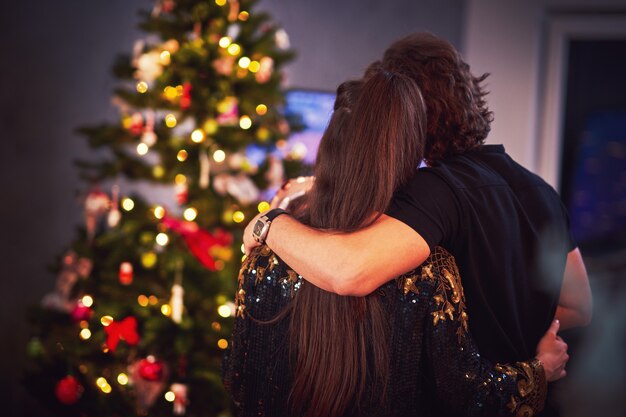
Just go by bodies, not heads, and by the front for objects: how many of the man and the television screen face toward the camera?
1

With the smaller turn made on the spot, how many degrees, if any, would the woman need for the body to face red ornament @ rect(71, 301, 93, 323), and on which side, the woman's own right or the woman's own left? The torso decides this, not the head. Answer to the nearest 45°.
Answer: approximately 45° to the woman's own left

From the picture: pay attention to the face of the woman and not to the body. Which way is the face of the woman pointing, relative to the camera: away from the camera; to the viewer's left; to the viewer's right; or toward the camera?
away from the camera

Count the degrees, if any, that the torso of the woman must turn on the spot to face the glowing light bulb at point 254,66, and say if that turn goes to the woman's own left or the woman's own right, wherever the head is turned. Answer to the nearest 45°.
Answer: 0° — they already face it

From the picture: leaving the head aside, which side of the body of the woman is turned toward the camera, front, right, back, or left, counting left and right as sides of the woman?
back

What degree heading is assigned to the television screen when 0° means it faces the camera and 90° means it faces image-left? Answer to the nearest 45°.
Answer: approximately 0°

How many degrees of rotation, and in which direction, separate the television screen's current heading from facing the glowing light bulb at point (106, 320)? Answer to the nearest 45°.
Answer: approximately 45° to its right

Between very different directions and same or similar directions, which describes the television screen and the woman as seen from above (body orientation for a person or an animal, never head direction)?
very different directions

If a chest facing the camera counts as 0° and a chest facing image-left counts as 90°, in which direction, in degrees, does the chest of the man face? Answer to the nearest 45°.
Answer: approximately 135°

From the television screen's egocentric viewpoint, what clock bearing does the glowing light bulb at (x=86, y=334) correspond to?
The glowing light bulb is roughly at 1 o'clock from the television screen.

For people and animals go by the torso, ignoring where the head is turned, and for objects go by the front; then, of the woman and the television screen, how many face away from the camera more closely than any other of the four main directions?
1
